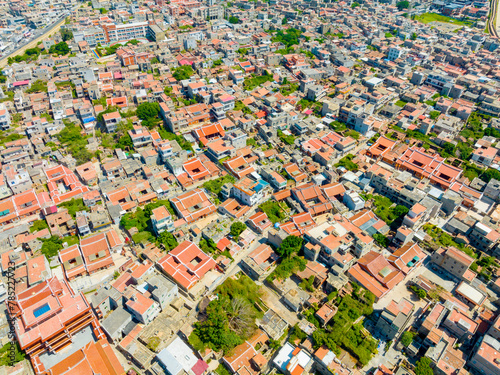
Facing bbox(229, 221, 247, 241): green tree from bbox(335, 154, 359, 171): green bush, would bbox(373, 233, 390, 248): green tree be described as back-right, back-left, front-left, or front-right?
front-left

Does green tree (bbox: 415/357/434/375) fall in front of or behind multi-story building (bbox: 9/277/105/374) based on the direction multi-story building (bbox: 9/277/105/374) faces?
in front

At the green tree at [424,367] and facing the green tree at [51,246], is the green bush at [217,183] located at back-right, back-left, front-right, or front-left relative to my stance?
front-right

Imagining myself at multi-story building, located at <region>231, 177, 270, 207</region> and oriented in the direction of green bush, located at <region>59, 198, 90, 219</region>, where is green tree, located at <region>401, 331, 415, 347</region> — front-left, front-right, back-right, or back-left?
back-left

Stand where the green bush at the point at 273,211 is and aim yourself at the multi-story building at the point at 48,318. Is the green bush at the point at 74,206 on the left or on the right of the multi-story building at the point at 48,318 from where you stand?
right

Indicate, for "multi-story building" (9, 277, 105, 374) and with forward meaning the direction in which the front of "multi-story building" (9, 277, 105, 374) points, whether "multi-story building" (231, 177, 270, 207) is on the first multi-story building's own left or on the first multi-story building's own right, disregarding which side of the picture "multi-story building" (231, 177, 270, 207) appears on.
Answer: on the first multi-story building's own left

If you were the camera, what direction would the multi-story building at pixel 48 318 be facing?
facing the viewer and to the right of the viewer
